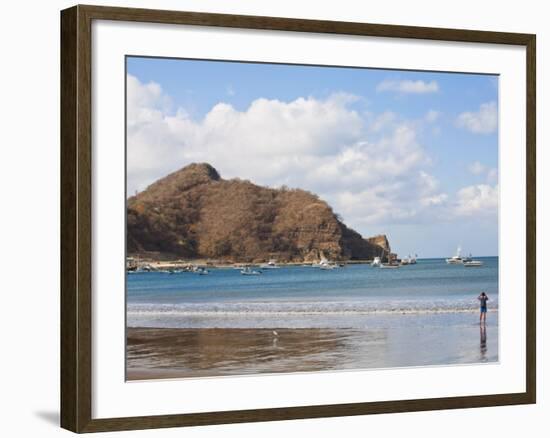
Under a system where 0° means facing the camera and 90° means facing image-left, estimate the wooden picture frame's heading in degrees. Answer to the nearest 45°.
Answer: approximately 315°
